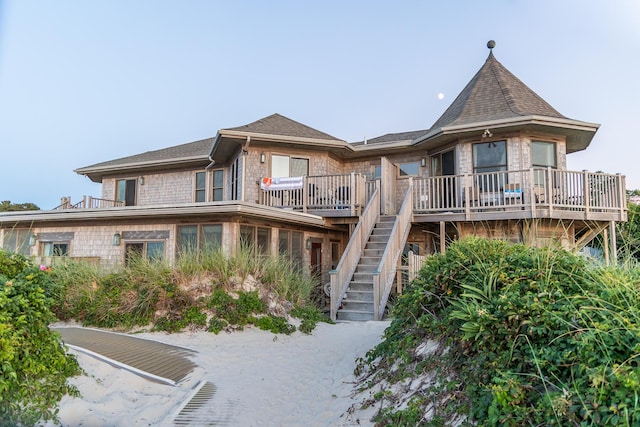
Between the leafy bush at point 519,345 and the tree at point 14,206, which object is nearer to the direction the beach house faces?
the leafy bush

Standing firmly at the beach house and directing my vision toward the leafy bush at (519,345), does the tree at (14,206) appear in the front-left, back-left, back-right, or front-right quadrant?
back-right

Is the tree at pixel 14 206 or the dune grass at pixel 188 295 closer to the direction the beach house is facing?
the dune grass

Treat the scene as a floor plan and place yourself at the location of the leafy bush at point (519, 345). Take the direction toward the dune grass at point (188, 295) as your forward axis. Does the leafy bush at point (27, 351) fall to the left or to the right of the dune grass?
left

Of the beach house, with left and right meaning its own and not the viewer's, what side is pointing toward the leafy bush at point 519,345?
front

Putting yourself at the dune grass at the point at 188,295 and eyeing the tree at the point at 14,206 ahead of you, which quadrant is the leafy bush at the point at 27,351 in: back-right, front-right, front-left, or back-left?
back-left

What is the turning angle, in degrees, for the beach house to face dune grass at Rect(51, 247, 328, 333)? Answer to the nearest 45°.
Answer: approximately 45° to its right

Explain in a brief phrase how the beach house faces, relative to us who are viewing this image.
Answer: facing the viewer

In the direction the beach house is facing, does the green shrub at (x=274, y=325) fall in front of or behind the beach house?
in front

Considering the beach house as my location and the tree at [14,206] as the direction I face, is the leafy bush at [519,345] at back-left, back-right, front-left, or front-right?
back-left

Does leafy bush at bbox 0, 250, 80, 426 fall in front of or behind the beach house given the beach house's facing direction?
in front

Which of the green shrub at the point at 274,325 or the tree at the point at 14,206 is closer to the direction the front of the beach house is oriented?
the green shrub

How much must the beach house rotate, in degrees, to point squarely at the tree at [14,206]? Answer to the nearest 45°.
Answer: approximately 135° to its right
